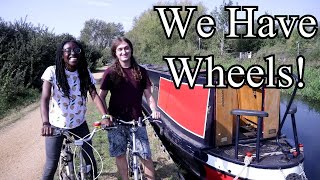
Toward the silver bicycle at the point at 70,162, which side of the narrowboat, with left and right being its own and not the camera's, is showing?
left

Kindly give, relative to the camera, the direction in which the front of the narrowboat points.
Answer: facing away from the viewer and to the left of the viewer
